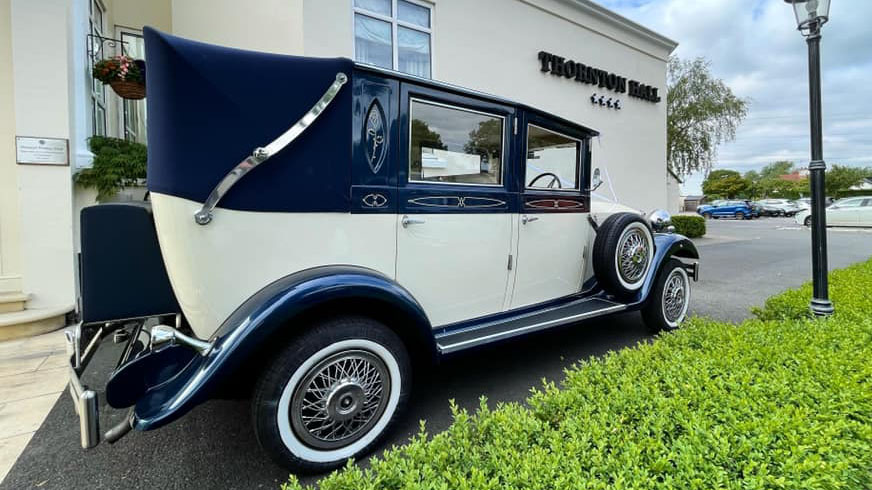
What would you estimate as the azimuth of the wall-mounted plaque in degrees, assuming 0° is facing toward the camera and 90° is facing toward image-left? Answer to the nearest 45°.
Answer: approximately 0°

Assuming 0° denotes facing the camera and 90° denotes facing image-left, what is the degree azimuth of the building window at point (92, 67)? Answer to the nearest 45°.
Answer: approximately 315°

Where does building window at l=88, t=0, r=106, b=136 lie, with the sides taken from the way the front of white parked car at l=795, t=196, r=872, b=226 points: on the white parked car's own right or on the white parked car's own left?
on the white parked car's own left

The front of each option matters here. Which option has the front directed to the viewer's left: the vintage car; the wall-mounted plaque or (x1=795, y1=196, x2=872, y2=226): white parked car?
the white parked car

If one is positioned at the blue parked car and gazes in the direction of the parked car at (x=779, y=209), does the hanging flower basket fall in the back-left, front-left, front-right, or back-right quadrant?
back-right

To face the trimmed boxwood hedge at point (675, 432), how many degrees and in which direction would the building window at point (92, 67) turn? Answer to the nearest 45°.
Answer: approximately 45° to its right

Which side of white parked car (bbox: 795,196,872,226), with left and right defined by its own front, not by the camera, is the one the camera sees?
left

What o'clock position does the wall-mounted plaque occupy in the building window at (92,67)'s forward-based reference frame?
The wall-mounted plaque is roughly at 2 o'clock from the building window.

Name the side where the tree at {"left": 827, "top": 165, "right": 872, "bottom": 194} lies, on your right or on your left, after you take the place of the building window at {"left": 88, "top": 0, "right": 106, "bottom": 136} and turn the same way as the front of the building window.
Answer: on your left

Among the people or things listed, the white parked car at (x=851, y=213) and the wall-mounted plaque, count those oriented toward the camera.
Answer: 1

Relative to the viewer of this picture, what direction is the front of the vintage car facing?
facing away from the viewer and to the right of the viewer
